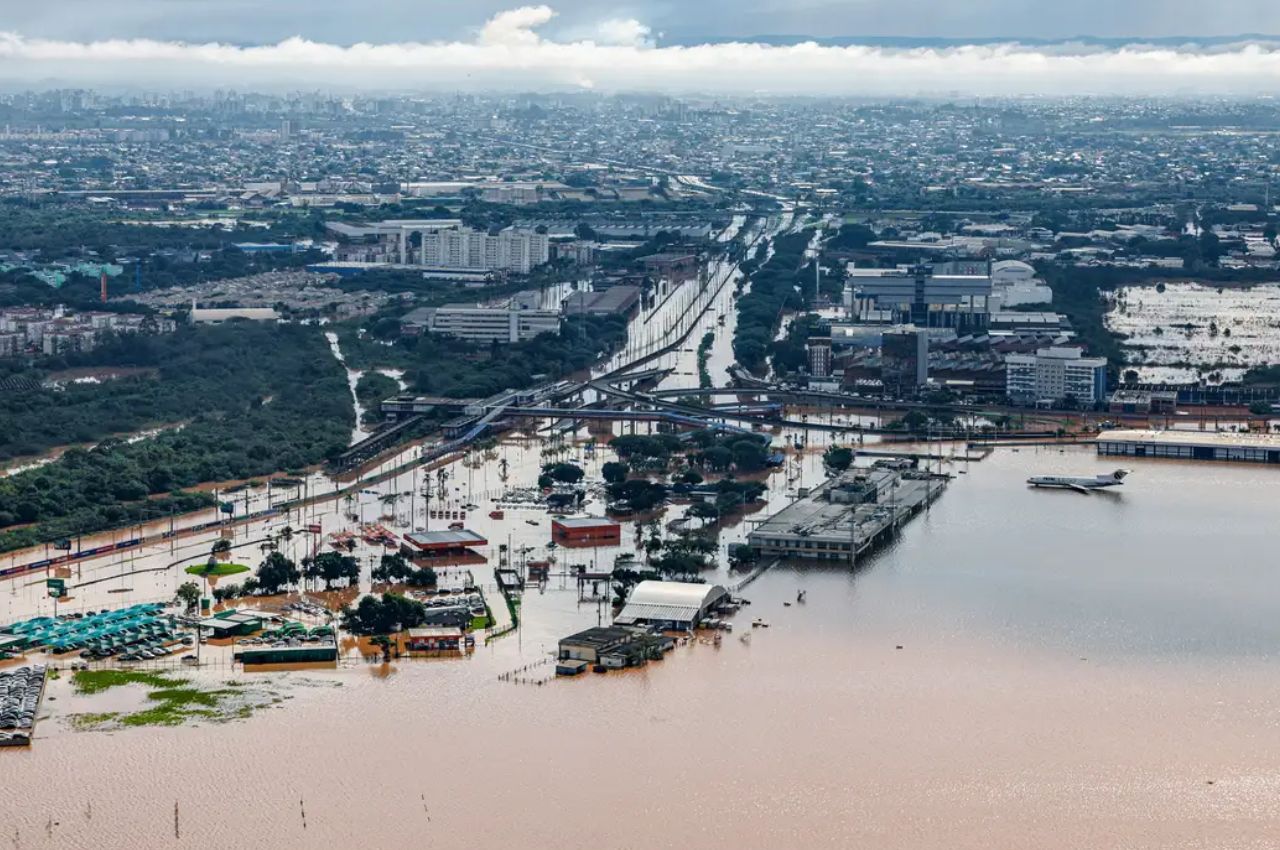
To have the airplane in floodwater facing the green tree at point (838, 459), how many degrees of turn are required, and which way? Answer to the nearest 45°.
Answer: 0° — it already faces it

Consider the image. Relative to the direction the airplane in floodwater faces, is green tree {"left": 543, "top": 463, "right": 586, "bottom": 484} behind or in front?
in front

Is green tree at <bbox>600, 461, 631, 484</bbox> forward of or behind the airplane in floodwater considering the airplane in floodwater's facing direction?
forward

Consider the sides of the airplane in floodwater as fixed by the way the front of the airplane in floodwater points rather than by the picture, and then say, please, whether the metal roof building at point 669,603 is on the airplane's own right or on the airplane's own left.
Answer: on the airplane's own left

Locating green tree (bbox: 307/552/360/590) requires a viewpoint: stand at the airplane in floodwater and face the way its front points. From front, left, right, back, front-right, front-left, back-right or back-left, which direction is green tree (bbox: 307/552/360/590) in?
front-left

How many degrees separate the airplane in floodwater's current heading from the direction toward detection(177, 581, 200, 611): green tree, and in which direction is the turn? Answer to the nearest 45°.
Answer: approximately 45° to its left

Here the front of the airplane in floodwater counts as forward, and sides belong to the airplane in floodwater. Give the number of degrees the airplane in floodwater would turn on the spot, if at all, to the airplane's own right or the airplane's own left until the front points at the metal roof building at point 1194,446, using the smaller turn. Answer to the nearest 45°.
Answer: approximately 135° to the airplane's own right

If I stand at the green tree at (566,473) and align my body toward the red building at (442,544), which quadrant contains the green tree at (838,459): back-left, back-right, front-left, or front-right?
back-left

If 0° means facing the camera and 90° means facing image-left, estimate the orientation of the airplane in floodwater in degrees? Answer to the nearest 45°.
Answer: approximately 90°

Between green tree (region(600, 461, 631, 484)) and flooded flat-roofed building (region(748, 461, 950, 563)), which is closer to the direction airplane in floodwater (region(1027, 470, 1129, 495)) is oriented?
the green tree

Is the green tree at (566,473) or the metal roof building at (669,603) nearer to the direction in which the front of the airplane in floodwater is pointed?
the green tree
